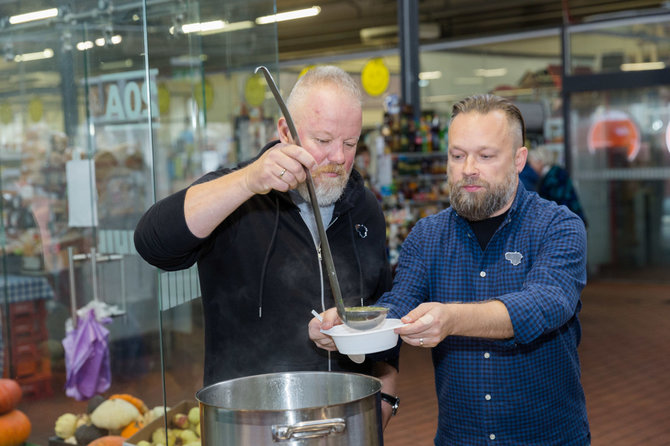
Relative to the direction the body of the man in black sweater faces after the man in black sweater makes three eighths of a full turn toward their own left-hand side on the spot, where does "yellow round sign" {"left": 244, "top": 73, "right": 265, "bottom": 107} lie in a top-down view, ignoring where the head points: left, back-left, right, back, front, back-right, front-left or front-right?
front

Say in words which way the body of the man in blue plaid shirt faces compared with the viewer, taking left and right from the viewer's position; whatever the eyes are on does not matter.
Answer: facing the viewer and to the left of the viewer

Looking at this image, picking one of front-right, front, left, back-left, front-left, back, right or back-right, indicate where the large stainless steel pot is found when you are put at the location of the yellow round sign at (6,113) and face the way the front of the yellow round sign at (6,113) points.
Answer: front

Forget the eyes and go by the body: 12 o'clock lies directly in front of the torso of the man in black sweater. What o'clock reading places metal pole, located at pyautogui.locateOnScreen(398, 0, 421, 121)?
The metal pole is roughly at 8 o'clock from the man in black sweater.

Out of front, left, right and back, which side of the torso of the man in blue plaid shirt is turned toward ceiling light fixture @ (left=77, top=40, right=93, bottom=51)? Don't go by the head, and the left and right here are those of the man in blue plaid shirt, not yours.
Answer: right

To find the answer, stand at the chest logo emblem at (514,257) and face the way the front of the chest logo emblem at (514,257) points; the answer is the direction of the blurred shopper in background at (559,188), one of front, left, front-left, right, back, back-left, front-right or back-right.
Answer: back

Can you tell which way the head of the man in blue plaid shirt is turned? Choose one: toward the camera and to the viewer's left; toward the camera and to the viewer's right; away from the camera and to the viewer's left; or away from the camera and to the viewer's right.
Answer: toward the camera and to the viewer's left

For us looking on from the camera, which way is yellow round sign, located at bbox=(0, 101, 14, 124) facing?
facing the viewer

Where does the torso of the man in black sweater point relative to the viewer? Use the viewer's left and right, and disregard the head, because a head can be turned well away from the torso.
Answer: facing the viewer and to the right of the viewer

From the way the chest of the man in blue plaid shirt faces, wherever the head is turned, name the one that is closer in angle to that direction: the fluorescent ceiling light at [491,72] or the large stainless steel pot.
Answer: the large stainless steel pot

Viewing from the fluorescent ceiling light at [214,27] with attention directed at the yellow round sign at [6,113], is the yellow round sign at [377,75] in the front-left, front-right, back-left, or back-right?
back-right

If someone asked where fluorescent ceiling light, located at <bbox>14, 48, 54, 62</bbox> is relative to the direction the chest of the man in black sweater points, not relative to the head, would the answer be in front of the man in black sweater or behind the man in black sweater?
behind
